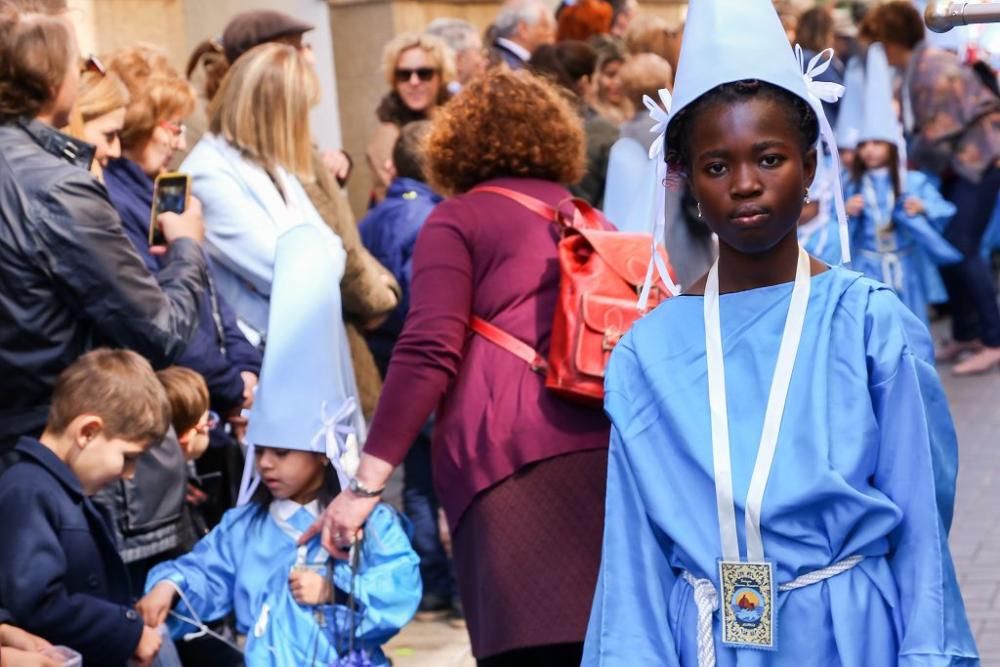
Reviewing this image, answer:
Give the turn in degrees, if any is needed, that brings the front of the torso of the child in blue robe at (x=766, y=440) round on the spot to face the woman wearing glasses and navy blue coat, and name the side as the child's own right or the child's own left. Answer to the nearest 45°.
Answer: approximately 135° to the child's own right

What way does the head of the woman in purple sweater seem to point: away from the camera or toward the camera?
away from the camera

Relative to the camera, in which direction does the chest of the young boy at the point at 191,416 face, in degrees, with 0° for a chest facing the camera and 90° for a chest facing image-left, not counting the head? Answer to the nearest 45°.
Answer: approximately 270°

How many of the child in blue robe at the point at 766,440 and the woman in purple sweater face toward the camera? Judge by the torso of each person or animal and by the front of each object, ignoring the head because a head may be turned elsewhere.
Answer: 1

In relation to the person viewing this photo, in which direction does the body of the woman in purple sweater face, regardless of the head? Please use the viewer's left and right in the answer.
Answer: facing away from the viewer and to the left of the viewer

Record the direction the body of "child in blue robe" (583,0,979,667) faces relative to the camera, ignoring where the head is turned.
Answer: toward the camera

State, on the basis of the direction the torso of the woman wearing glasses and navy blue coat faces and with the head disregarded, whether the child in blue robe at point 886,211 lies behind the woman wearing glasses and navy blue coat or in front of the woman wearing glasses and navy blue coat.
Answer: in front

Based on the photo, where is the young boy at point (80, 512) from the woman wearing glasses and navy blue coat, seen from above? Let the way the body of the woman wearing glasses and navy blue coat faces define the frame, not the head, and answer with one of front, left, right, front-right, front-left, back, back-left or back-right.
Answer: right

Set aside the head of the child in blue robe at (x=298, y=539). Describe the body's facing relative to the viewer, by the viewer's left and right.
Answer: facing the viewer and to the left of the viewer
